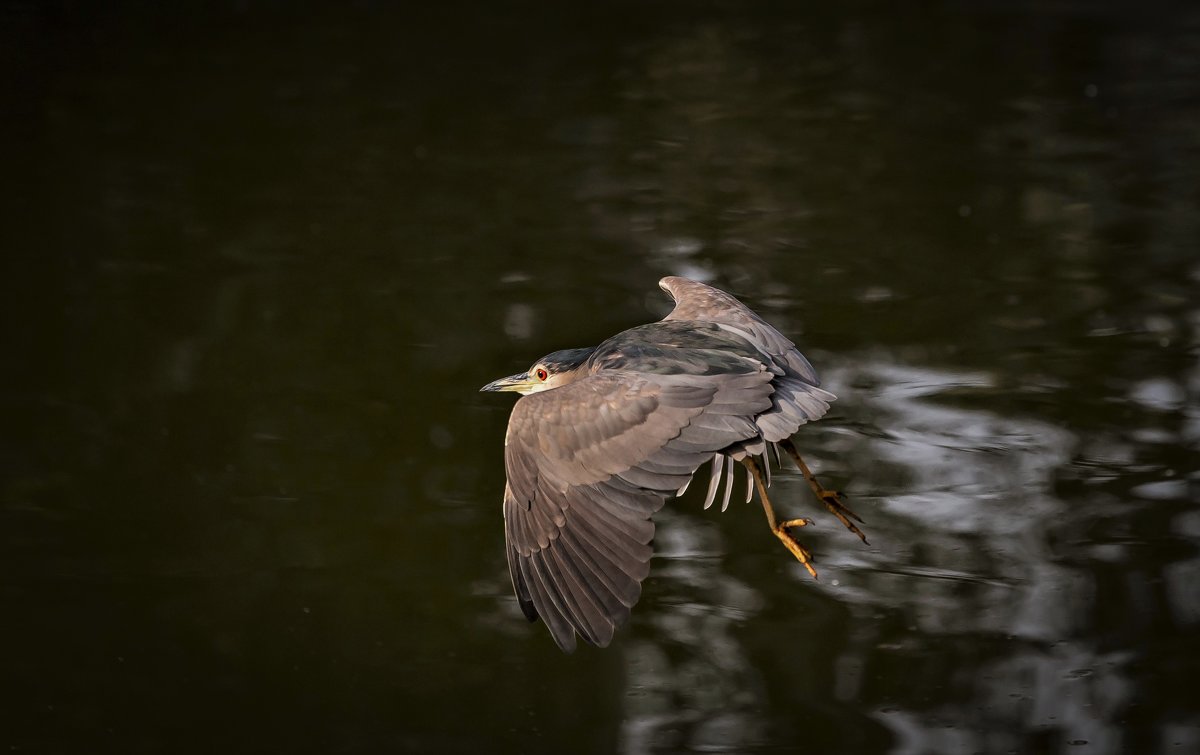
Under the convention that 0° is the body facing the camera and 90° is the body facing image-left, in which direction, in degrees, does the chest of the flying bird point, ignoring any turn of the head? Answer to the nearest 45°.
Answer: approximately 90°
